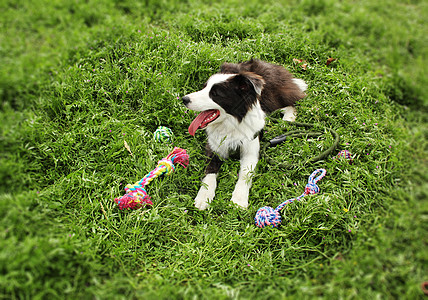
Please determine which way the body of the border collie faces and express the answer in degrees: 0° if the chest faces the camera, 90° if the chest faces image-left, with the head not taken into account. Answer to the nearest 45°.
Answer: approximately 45°

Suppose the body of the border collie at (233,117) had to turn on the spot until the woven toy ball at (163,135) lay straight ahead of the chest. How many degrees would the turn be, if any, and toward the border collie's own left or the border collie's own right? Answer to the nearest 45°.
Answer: approximately 45° to the border collie's own right

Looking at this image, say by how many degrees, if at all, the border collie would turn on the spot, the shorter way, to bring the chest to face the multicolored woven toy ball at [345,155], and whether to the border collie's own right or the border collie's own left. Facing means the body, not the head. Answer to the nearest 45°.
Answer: approximately 135° to the border collie's own left

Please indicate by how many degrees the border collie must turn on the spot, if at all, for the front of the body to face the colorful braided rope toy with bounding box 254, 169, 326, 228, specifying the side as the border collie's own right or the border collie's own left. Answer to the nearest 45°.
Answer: approximately 90° to the border collie's own left

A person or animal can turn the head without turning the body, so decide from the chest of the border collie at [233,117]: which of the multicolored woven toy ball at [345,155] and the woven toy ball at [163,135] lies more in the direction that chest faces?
the woven toy ball at [163,135]

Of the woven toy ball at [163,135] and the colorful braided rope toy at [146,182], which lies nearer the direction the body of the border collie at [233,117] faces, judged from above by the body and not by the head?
the colorful braided rope toy

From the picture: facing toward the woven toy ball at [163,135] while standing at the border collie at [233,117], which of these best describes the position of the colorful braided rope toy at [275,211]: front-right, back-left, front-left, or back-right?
back-left
